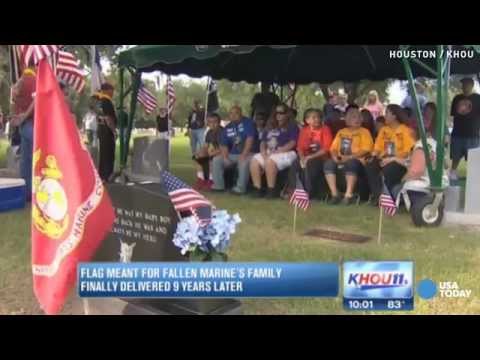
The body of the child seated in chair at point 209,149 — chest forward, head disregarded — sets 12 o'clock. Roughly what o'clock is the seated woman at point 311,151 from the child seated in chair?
The seated woman is roughly at 9 o'clock from the child seated in chair.

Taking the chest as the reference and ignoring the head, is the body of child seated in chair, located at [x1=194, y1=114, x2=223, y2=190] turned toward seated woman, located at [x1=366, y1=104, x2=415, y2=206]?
no

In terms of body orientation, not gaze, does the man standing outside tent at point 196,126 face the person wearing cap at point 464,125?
no

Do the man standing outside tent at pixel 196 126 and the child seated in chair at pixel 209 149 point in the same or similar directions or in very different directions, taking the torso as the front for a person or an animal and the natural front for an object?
same or similar directions

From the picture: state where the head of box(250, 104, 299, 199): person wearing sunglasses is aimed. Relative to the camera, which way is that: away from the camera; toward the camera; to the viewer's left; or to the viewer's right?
toward the camera

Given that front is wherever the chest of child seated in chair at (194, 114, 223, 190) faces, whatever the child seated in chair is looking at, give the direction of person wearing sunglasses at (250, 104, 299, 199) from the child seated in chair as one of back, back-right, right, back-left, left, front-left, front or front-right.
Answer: left

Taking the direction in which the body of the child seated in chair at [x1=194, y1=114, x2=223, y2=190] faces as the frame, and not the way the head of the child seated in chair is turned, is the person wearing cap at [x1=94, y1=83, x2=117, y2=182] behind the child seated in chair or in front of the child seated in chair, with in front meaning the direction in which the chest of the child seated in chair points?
in front

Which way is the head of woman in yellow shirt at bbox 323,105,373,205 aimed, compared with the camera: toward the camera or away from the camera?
toward the camera

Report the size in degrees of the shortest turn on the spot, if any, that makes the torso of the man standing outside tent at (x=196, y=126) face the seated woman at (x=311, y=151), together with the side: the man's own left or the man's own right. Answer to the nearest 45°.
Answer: approximately 90° to the man's own left

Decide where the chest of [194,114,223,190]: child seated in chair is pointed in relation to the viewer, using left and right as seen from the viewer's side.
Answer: facing the viewer and to the left of the viewer
